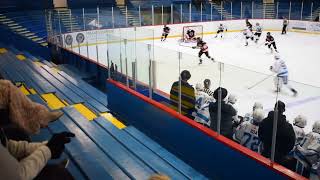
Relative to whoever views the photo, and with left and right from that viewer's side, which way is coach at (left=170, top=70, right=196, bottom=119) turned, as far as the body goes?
facing away from the viewer and to the right of the viewer

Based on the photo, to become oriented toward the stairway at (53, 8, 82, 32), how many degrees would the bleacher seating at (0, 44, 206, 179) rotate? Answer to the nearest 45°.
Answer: approximately 45° to its left

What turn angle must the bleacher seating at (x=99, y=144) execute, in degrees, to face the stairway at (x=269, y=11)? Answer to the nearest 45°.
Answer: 0° — it already faces it

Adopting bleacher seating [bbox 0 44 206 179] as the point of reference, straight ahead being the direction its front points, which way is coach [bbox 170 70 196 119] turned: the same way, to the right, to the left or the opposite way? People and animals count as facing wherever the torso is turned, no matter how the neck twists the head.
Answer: the same way

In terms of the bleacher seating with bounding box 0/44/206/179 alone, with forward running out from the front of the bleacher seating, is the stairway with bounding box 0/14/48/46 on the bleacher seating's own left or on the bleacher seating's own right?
on the bleacher seating's own left

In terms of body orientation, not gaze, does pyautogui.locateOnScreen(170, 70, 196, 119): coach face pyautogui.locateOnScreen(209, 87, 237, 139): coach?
no

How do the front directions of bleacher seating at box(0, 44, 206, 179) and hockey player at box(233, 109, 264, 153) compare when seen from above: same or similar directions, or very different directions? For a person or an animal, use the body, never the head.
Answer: same or similar directions

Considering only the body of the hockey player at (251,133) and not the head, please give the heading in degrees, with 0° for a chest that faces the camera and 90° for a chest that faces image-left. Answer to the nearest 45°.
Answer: approximately 225°

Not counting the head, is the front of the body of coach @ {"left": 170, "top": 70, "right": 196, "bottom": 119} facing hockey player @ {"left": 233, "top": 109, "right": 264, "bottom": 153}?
no

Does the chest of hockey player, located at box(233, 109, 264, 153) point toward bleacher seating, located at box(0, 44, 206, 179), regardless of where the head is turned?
no

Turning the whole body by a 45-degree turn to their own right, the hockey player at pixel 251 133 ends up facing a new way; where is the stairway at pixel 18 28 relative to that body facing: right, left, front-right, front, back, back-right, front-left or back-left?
back-left

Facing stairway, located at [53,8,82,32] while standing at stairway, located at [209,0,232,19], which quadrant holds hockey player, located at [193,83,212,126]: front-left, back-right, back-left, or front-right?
front-left

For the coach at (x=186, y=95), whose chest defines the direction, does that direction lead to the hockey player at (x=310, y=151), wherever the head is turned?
no

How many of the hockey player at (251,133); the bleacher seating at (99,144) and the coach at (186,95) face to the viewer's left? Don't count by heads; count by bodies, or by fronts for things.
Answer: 0

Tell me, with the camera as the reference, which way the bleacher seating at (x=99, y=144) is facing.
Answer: facing away from the viewer and to the right of the viewer

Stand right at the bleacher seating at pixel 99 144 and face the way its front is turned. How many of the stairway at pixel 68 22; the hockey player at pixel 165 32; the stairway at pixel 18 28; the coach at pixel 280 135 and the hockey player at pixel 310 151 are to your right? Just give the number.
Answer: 2
